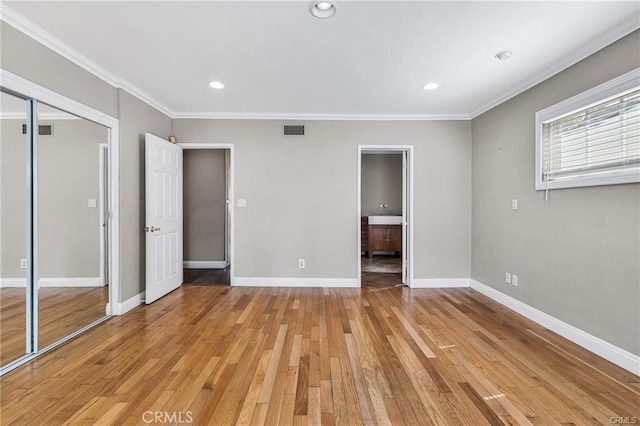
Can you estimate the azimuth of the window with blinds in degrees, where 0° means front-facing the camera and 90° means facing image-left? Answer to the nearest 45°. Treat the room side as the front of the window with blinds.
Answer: approximately 45°

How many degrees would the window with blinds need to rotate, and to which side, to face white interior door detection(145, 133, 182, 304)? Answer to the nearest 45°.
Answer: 0° — it already faces it

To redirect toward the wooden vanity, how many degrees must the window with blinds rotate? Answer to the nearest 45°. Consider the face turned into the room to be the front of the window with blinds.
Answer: approximately 90° to its right

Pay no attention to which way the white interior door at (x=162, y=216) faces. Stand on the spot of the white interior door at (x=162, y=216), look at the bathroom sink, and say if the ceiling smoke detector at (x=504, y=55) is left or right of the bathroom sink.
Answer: right

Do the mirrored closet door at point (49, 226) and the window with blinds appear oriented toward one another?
yes

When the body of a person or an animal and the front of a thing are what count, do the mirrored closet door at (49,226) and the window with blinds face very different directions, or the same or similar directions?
very different directions

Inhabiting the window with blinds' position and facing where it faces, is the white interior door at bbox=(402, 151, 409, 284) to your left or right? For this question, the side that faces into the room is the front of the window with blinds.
on your right

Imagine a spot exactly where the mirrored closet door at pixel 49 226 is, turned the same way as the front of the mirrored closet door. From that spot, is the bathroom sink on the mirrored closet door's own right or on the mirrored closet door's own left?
on the mirrored closet door's own left

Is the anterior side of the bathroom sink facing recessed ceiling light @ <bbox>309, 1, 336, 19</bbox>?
yes

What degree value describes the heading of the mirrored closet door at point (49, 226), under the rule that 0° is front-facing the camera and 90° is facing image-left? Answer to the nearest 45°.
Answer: approximately 315°

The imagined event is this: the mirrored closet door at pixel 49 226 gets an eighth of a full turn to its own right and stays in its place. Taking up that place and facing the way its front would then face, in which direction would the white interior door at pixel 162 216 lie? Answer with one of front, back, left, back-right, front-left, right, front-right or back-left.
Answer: back-left

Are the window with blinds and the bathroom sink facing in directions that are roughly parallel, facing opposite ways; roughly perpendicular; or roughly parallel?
roughly perpendicular
